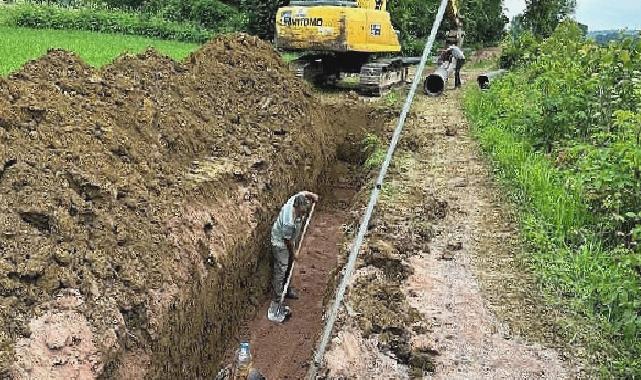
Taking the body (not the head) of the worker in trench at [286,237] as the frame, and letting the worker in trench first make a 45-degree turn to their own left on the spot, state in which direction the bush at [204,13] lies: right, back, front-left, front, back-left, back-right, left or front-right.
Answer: front-left

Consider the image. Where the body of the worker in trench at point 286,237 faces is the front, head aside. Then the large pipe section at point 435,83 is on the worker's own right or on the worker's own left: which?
on the worker's own left

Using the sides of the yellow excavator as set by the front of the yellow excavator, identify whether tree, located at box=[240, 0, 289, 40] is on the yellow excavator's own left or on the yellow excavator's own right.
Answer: on the yellow excavator's own left

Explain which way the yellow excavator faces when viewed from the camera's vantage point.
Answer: facing away from the viewer and to the right of the viewer

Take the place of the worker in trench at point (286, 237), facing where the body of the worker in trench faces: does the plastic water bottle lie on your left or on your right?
on your right

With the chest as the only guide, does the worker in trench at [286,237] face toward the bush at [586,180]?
yes

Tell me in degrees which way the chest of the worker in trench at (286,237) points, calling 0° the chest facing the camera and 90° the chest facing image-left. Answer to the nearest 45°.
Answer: approximately 270°

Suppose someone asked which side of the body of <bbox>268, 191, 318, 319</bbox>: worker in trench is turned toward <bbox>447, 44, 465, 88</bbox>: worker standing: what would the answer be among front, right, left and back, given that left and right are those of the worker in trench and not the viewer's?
left

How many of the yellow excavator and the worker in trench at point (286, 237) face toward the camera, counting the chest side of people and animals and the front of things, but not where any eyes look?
0

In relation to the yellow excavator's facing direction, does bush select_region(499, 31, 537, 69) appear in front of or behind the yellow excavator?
in front
